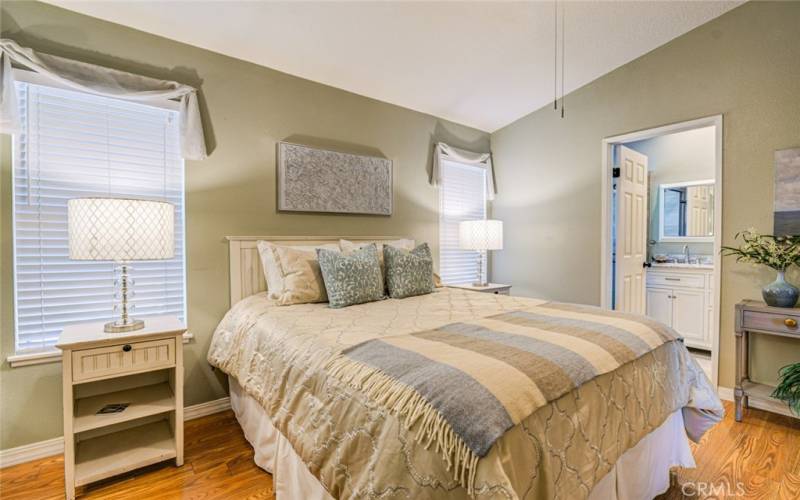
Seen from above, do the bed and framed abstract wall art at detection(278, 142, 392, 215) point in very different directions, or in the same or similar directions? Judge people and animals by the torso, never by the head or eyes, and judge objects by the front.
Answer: same or similar directions

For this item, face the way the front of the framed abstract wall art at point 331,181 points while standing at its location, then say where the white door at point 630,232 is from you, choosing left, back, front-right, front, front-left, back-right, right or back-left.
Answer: front-left

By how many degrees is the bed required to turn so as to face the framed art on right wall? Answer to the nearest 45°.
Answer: approximately 90° to its left

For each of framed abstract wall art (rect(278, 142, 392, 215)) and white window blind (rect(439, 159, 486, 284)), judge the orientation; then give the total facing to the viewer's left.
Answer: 0

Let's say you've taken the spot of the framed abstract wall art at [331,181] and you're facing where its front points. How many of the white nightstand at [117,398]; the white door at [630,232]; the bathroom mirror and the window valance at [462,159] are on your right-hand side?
1

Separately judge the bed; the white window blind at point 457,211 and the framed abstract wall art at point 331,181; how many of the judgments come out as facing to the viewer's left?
0

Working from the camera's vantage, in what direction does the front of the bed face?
facing the viewer and to the right of the viewer

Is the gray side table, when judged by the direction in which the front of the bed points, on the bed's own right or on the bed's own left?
on the bed's own left

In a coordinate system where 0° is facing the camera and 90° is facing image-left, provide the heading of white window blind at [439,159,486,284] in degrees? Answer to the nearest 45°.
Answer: approximately 315°

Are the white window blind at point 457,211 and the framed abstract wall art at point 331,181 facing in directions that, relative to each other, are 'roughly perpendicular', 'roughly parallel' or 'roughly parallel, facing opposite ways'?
roughly parallel

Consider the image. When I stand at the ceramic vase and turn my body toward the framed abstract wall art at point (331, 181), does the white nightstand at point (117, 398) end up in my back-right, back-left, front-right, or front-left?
front-left

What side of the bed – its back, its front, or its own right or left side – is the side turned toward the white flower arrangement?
left

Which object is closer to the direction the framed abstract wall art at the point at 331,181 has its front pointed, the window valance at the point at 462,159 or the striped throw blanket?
the striped throw blanket

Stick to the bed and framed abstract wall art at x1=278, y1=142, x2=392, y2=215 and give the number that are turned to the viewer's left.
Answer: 0

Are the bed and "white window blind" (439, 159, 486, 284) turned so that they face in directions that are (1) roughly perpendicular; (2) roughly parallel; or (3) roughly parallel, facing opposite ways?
roughly parallel

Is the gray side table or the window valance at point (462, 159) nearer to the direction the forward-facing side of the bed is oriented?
the gray side table
